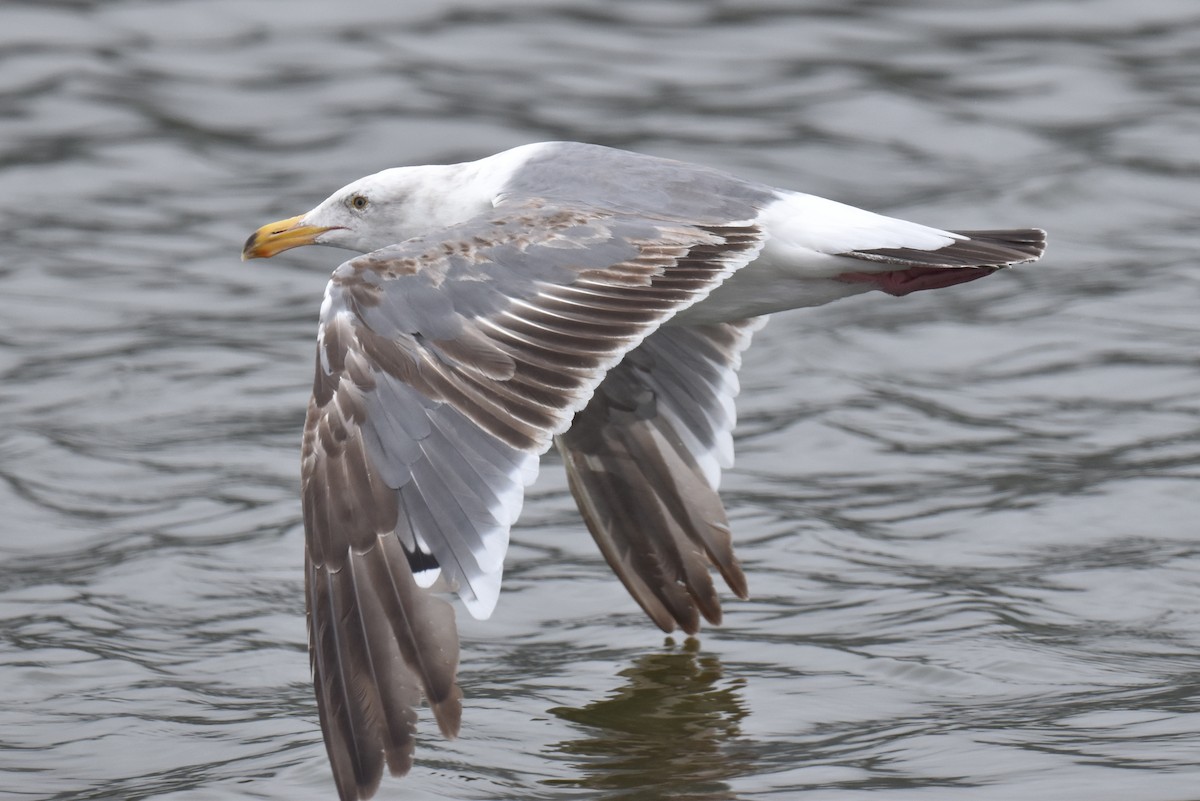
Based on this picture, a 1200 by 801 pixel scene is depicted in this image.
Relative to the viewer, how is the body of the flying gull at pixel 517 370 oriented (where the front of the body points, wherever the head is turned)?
to the viewer's left
